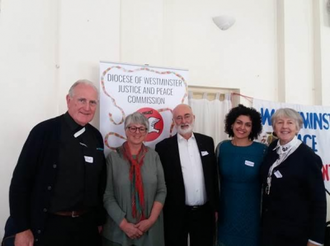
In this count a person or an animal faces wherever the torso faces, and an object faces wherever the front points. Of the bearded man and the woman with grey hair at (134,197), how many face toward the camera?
2

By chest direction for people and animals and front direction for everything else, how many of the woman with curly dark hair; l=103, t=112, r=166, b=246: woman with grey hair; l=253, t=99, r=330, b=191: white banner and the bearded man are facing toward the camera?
4

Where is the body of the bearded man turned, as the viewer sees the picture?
toward the camera

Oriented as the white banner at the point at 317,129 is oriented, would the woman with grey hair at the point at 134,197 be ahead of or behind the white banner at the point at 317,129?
ahead

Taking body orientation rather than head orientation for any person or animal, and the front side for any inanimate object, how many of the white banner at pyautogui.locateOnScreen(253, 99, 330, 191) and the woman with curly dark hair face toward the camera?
2

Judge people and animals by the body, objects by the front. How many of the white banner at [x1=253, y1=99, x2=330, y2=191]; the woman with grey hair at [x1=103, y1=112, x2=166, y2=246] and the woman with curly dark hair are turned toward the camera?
3

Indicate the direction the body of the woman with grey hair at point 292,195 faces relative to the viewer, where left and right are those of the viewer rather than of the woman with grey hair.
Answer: facing the viewer and to the left of the viewer

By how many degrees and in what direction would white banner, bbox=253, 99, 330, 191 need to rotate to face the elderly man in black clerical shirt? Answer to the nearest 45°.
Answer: approximately 45° to its right

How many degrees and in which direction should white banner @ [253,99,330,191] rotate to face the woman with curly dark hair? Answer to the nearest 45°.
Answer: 0° — it already faces them

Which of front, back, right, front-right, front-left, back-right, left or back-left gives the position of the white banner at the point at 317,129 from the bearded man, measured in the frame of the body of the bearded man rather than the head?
back-left

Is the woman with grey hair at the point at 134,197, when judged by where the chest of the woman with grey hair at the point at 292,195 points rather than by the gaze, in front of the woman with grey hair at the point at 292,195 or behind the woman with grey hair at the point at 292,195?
in front

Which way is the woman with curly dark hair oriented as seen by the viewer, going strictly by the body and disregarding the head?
toward the camera

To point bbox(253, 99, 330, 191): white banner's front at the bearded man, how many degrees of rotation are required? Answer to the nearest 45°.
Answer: approximately 45° to its right

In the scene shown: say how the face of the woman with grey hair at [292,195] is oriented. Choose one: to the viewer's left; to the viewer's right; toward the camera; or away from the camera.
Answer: toward the camera

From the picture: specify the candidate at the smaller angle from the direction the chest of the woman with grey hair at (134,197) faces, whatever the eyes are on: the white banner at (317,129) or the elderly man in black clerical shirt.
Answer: the elderly man in black clerical shirt

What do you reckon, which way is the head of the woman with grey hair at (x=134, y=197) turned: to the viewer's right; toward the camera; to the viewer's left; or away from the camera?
toward the camera

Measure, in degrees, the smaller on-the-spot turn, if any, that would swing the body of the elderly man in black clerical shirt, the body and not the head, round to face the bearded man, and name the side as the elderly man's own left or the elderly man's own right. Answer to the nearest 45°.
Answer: approximately 45° to the elderly man's own left

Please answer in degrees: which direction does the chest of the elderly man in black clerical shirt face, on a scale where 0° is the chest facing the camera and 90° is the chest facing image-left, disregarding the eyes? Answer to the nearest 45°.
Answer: approximately 315°
